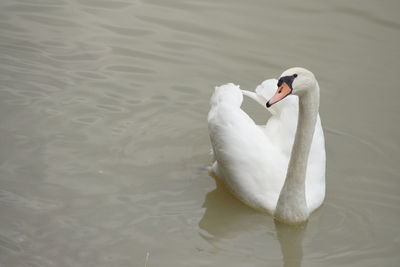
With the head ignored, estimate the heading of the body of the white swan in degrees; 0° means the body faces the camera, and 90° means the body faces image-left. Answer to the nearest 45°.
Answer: approximately 315°
